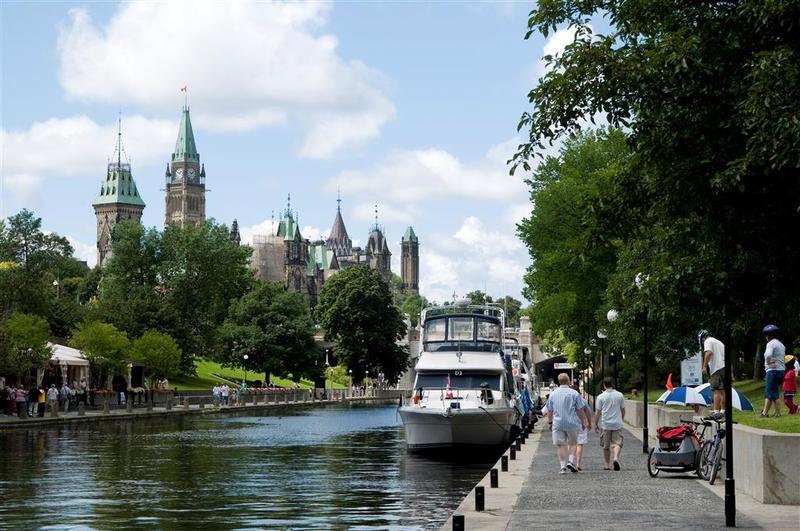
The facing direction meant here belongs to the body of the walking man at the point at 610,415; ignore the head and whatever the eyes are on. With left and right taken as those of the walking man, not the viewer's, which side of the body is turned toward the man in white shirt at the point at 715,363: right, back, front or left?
right

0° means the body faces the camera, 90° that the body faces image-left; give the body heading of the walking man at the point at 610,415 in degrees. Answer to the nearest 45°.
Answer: approximately 180°

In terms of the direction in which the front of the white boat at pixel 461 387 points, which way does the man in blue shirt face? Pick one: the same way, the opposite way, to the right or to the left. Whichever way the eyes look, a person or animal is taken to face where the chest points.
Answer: the opposite way

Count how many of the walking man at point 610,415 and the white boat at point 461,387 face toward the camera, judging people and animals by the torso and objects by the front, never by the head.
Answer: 1

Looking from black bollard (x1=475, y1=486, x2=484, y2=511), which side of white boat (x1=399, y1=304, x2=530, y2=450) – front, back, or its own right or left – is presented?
front

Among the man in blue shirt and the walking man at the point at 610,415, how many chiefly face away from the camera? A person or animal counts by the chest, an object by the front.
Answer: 2

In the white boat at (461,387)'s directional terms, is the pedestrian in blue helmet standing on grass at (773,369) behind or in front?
in front

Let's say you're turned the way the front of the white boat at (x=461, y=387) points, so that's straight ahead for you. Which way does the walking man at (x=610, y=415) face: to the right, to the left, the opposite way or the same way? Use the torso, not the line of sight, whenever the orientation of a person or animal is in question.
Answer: the opposite way

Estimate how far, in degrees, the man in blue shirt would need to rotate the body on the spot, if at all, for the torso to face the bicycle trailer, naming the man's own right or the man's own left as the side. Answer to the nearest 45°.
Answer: approximately 135° to the man's own right

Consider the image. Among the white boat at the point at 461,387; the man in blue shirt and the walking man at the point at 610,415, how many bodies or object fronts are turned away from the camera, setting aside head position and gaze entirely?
2

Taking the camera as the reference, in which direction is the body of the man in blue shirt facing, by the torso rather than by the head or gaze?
away from the camera
